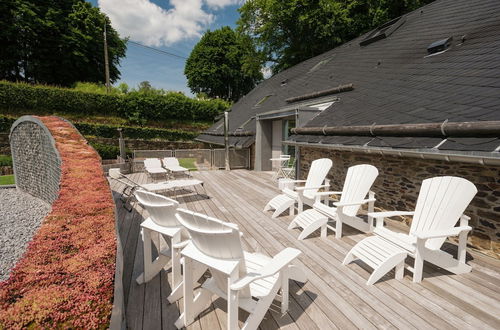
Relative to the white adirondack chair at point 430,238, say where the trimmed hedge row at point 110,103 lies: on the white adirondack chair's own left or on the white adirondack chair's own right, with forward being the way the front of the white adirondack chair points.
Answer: on the white adirondack chair's own right

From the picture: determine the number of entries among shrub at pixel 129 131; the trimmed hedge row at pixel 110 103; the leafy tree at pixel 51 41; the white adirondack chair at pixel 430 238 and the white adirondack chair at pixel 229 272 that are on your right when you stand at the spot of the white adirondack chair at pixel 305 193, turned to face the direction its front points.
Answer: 3

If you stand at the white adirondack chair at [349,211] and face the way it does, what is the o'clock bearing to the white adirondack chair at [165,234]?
the white adirondack chair at [165,234] is roughly at 12 o'clock from the white adirondack chair at [349,211].

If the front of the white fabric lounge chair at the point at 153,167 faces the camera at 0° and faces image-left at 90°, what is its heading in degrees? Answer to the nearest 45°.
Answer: approximately 315°

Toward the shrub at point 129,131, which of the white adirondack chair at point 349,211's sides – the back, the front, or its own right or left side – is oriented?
right

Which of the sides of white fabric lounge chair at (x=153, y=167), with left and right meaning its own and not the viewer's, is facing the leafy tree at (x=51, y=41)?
back

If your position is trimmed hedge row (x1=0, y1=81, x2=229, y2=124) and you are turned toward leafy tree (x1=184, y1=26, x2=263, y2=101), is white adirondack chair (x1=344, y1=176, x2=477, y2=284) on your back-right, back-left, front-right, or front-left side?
back-right

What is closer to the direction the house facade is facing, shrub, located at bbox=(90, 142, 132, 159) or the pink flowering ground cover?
the pink flowering ground cover

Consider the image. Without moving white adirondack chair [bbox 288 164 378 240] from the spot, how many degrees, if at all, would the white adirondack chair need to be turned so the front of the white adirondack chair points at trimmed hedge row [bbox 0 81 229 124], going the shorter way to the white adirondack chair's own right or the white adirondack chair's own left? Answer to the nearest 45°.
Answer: approximately 90° to the white adirondack chair's own right
